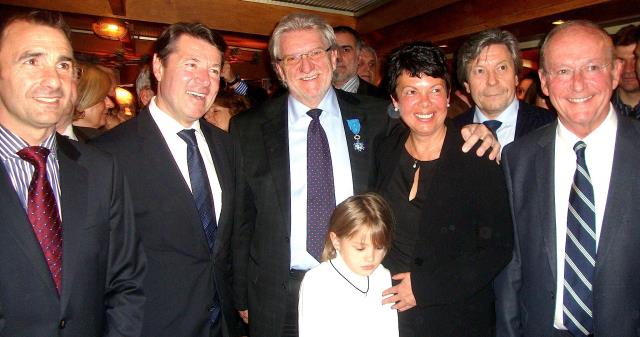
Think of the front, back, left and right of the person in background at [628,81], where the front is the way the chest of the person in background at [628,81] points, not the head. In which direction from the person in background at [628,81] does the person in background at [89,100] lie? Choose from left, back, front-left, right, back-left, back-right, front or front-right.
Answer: front-right

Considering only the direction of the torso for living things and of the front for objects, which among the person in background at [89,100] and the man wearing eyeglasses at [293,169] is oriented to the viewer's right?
the person in background

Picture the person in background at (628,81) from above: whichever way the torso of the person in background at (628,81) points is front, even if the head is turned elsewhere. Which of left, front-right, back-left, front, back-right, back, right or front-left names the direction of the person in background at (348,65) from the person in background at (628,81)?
right

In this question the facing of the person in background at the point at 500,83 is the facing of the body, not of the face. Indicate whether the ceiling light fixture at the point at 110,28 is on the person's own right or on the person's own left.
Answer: on the person's own right

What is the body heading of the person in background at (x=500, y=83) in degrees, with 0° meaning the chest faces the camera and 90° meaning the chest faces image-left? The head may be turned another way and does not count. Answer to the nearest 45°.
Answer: approximately 0°

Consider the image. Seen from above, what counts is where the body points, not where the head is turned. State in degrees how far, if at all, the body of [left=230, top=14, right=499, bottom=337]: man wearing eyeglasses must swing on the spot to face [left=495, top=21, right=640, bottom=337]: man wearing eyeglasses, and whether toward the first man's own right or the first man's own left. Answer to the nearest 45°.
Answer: approximately 90° to the first man's own left

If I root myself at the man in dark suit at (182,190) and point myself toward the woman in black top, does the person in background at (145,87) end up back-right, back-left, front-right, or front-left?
back-left

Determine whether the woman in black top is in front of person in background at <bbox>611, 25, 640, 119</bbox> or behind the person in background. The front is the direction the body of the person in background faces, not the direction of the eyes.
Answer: in front

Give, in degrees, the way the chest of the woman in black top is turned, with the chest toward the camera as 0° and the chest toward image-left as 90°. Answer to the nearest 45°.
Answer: approximately 45°

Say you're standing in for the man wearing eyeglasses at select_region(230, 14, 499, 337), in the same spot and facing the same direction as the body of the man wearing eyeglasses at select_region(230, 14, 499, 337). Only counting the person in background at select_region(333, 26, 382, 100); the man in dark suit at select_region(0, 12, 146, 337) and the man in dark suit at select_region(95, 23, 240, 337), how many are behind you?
1
